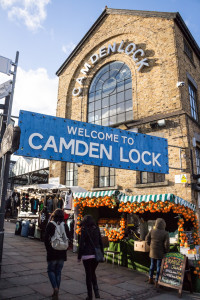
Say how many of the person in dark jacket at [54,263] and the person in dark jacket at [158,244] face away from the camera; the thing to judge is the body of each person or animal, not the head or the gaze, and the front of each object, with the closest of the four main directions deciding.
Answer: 2

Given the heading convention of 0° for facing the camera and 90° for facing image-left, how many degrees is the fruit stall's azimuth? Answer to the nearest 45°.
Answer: approximately 0°

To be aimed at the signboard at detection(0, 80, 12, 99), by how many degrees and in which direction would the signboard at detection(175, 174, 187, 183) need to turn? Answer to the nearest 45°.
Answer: approximately 45° to its right

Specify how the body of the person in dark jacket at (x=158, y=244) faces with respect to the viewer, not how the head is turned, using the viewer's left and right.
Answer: facing away from the viewer

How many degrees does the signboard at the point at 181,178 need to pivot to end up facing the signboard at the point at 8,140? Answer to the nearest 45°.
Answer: approximately 45° to its right

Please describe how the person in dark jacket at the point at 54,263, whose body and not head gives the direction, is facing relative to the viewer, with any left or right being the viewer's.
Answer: facing away from the viewer

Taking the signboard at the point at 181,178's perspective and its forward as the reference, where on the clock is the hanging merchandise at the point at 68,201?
The hanging merchandise is roughly at 3 o'clock from the signboard.
